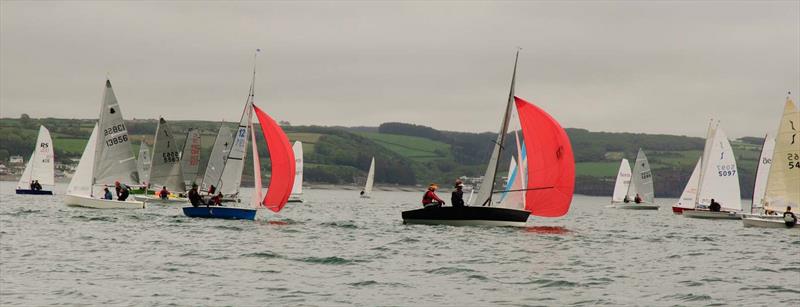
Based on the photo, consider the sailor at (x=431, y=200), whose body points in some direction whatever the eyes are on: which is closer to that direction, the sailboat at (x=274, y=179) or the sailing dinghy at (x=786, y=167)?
the sailing dinghy

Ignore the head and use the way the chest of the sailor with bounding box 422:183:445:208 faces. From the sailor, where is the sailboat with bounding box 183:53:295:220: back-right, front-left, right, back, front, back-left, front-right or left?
back

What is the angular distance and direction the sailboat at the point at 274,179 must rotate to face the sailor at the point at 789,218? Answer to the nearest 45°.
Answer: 0° — it already faces them

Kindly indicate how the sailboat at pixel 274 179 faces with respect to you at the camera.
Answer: facing to the right of the viewer

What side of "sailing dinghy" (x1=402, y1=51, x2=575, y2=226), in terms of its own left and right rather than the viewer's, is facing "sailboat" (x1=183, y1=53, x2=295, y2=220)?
back

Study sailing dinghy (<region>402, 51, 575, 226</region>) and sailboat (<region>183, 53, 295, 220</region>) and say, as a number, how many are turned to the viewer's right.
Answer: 2

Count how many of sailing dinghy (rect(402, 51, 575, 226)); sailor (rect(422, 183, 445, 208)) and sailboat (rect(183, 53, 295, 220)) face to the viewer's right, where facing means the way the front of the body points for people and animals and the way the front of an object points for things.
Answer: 3

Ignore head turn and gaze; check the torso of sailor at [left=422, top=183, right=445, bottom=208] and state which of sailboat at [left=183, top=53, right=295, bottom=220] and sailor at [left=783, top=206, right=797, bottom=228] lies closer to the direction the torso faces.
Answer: the sailor

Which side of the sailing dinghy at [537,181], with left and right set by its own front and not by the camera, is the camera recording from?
right

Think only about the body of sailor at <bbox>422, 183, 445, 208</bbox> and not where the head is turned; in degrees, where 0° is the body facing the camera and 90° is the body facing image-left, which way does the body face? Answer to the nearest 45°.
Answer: approximately 270°

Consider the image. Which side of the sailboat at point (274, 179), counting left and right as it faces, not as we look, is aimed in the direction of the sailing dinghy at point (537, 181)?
front

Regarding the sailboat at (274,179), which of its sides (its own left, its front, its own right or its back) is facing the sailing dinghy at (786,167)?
front
